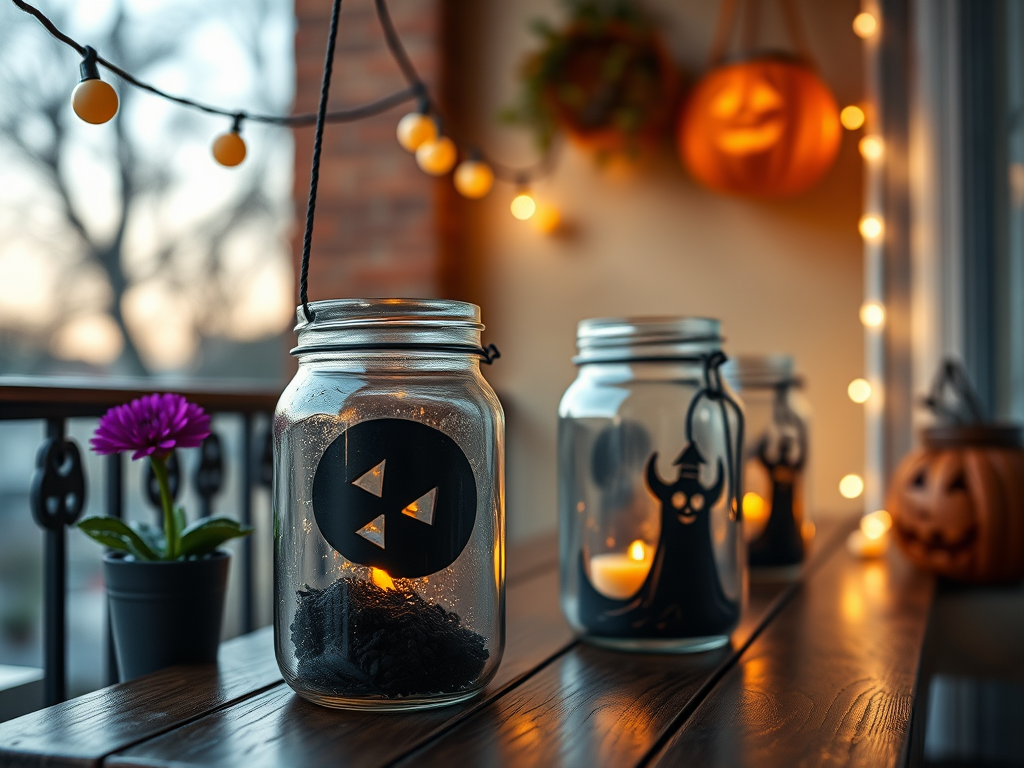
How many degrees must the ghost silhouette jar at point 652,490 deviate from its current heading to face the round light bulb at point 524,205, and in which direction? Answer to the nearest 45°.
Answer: approximately 180°

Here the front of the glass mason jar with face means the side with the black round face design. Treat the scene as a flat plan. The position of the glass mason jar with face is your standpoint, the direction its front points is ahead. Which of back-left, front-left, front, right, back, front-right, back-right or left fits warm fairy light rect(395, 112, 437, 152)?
back

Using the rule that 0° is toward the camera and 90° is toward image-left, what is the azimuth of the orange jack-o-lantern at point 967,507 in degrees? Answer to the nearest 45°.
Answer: approximately 45°

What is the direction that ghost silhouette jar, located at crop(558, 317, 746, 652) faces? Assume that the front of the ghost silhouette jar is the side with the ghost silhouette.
toward the camera

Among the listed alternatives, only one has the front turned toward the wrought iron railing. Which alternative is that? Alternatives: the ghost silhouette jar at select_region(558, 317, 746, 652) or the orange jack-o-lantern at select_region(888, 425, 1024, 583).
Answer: the orange jack-o-lantern

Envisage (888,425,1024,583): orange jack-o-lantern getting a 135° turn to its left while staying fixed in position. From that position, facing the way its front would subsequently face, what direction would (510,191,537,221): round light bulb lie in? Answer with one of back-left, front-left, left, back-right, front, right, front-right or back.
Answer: back-left

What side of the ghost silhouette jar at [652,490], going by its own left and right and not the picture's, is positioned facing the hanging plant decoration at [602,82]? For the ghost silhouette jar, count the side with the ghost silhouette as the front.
back

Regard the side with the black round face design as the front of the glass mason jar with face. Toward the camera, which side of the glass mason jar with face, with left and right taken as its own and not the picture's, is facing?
front

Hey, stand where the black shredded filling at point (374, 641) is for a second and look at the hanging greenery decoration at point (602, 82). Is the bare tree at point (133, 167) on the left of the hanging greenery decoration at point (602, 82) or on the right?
left

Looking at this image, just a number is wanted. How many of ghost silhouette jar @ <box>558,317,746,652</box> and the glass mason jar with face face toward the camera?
2

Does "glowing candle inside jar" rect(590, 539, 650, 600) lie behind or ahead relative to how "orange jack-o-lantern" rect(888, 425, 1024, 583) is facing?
ahead

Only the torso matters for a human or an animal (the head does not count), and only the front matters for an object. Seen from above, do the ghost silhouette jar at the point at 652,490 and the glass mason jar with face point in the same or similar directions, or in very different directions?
same or similar directions
